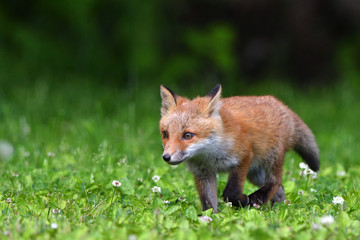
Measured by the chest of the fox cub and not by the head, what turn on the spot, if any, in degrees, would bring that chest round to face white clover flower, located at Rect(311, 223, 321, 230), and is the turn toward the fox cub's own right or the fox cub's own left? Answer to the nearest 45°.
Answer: approximately 90° to the fox cub's own left

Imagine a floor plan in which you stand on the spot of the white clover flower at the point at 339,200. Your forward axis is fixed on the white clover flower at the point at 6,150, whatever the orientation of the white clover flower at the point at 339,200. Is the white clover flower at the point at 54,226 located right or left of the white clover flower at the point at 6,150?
left

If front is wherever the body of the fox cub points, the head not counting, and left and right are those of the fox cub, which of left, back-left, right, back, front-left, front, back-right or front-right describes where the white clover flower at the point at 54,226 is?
front

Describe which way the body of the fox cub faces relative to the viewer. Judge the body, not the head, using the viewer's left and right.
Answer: facing the viewer and to the left of the viewer

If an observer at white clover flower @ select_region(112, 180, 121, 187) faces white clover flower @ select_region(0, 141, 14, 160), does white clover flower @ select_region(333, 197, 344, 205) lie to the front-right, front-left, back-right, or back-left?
back-right
